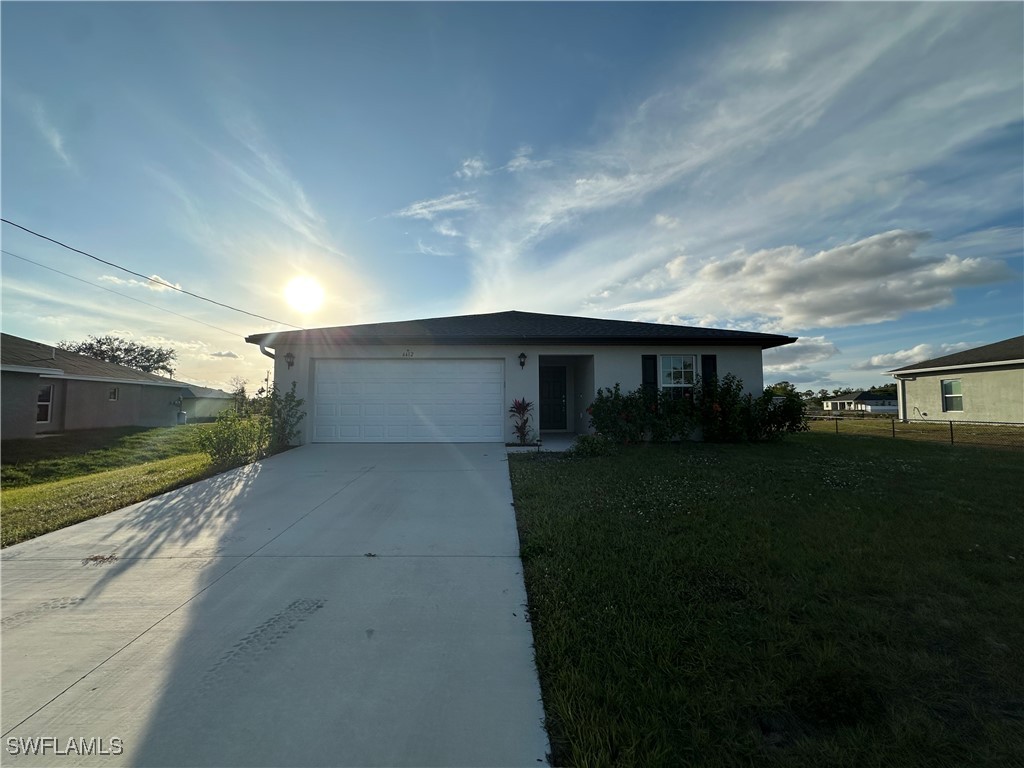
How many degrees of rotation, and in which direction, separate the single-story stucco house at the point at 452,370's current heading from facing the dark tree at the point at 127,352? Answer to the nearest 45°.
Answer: approximately 135° to its right

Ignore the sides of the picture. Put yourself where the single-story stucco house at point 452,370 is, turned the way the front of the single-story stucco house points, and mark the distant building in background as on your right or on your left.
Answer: on your left

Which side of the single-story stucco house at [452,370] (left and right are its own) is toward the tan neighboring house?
left

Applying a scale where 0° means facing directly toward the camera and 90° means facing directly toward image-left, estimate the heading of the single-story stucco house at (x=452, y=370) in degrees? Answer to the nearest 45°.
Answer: approximately 0°

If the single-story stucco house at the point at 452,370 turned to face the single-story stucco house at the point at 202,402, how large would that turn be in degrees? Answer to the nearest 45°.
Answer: approximately 135° to its right

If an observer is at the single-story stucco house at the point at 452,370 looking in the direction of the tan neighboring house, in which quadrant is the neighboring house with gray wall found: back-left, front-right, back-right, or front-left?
back-left

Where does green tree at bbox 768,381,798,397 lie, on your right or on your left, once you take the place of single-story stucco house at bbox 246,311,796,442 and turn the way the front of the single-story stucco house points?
on your left

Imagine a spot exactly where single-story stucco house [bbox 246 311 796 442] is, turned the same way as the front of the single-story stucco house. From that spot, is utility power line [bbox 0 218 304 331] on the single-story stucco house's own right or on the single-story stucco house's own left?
on the single-story stucco house's own right

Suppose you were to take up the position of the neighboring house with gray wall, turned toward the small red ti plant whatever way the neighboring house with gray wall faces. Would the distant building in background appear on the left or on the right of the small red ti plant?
left
